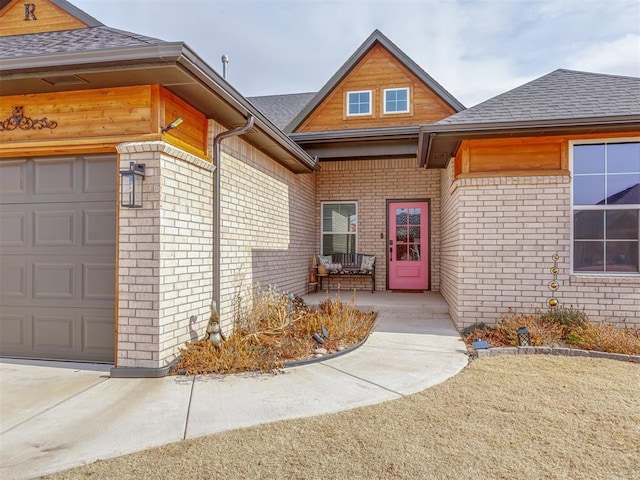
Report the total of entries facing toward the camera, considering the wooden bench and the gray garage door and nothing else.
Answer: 2

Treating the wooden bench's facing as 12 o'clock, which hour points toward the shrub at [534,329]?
The shrub is roughly at 11 o'clock from the wooden bench.

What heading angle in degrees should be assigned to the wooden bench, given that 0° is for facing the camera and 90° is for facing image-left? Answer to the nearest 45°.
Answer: approximately 0°

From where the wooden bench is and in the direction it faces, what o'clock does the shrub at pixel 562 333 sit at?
The shrub is roughly at 11 o'clock from the wooden bench.

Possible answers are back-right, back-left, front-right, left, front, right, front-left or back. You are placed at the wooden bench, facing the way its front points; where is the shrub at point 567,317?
front-left

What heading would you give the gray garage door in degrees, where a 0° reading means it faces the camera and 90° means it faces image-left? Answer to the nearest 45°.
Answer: approximately 0°

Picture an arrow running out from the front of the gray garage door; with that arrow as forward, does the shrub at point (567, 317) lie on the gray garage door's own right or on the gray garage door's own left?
on the gray garage door's own left

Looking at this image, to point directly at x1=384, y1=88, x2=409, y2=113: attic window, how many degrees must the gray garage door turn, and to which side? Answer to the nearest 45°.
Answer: approximately 90° to its left

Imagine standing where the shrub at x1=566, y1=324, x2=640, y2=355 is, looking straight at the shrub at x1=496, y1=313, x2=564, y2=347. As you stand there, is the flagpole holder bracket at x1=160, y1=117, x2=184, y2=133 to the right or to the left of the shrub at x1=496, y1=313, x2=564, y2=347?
left
